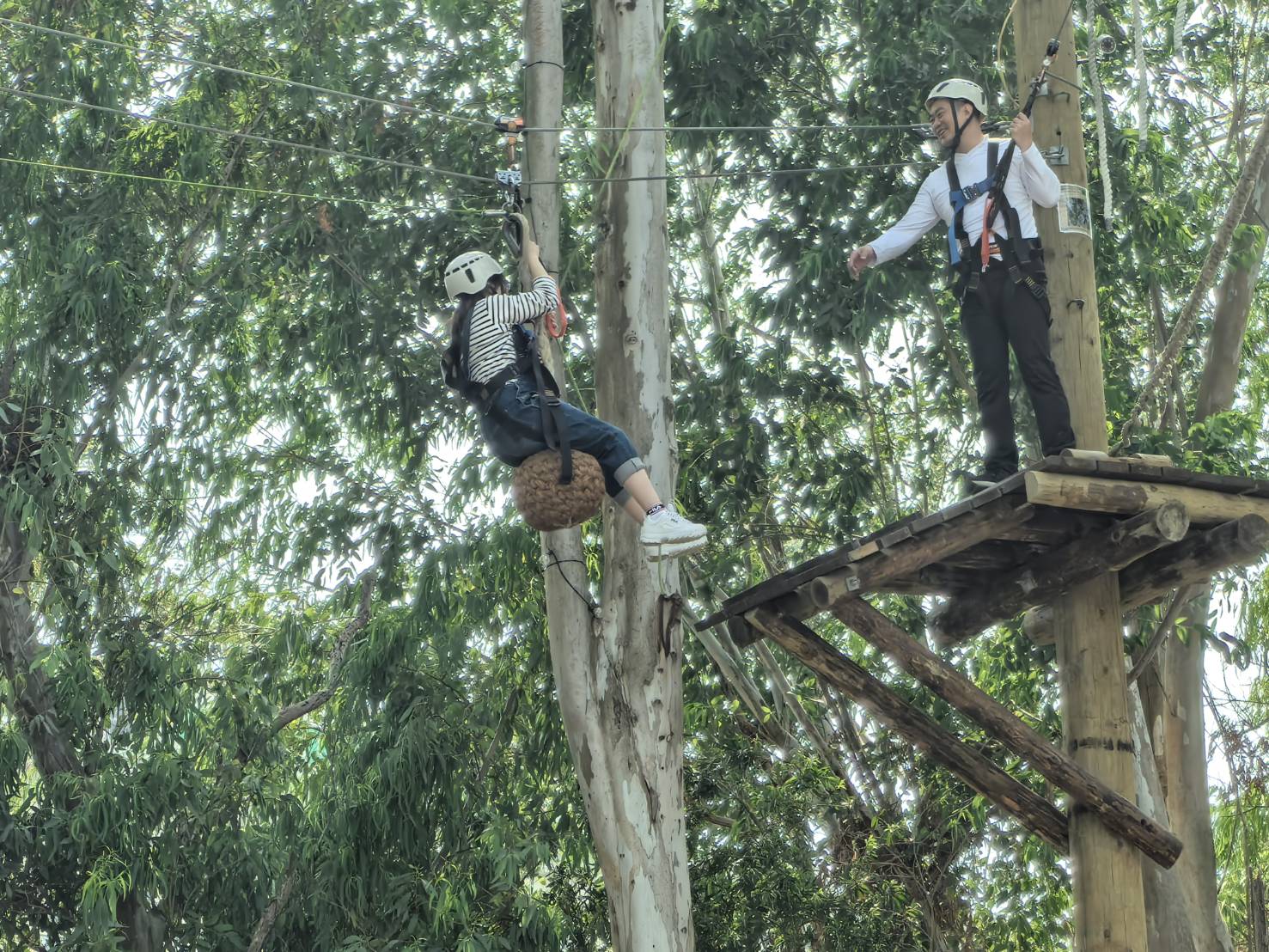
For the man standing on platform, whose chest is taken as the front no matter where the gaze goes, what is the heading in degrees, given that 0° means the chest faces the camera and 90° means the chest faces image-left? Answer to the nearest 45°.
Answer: approximately 45°

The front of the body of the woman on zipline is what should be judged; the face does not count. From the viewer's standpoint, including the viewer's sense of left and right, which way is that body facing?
facing to the right of the viewer

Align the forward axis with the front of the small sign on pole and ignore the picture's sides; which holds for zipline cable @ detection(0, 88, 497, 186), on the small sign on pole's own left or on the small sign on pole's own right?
on the small sign on pole's own right

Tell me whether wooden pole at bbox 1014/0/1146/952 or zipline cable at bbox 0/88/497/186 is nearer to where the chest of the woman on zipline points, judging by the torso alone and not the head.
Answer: the wooden pole

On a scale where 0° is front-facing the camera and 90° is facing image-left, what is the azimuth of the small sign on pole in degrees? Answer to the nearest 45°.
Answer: approximately 0°

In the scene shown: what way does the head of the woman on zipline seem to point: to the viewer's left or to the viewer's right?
to the viewer's right

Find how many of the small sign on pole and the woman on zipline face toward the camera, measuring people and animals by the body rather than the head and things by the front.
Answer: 1
